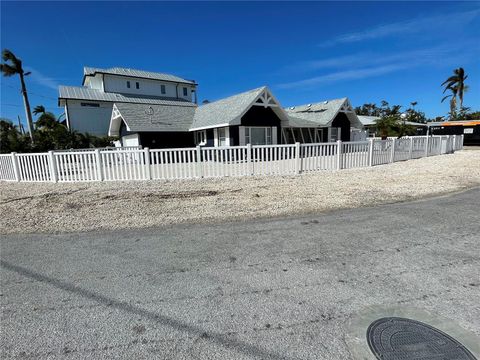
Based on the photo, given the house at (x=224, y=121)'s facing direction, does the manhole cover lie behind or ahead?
ahead

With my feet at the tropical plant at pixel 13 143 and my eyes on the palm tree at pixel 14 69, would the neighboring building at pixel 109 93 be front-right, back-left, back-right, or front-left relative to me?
front-right

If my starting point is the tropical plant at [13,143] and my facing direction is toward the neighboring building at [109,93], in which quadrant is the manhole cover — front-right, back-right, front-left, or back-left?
back-right

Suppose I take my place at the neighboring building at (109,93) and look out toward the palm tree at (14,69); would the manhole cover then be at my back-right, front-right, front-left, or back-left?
front-left

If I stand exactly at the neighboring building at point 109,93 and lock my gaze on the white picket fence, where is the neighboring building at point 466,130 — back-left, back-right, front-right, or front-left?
front-left

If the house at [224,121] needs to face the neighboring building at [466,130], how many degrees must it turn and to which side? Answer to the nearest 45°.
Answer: approximately 45° to its left

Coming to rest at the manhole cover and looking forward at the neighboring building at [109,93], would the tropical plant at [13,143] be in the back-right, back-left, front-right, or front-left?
front-left

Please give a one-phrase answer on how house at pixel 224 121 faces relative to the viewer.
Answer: facing the viewer and to the right of the viewer

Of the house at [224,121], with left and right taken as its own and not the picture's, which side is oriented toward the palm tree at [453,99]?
left
